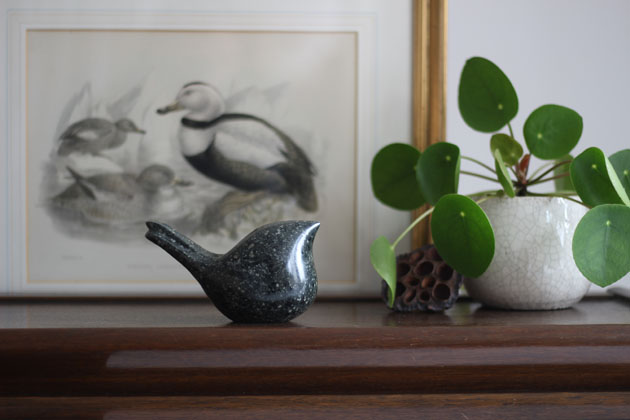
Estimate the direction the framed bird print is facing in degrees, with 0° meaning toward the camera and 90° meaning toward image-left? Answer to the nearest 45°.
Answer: approximately 0°

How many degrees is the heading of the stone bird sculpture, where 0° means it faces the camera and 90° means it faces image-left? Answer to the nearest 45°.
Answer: approximately 270°

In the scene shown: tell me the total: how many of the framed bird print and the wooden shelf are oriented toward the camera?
2

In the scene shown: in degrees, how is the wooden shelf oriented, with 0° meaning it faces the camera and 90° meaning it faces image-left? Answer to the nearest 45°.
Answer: approximately 0°
